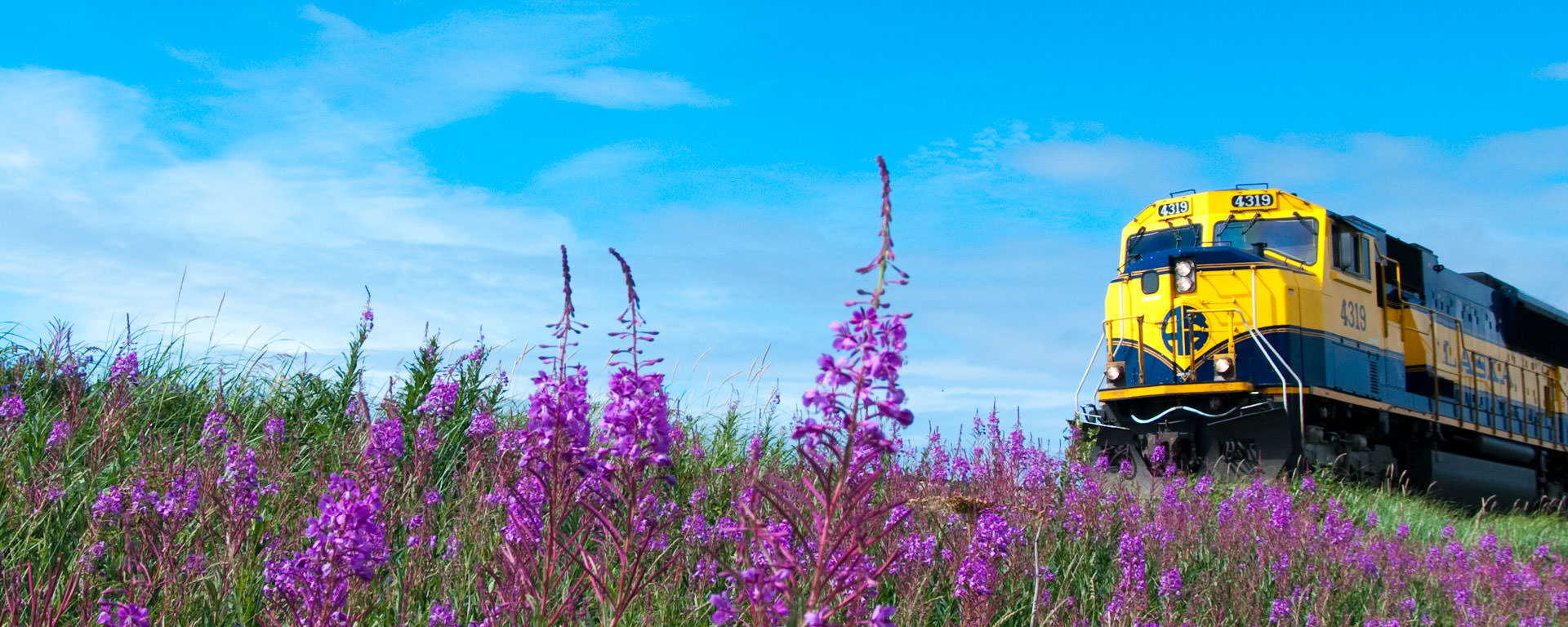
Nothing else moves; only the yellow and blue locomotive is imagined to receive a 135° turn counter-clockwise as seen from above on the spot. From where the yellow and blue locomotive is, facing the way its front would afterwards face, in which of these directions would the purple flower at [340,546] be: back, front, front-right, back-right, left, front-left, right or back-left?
right

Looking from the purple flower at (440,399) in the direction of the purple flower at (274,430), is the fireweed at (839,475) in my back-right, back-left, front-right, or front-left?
front-left

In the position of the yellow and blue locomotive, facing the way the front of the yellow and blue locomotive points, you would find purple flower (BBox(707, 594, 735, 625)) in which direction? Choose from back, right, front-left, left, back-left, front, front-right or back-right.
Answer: front-left

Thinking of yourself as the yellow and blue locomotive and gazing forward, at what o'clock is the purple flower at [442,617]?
The purple flower is roughly at 11 o'clock from the yellow and blue locomotive.

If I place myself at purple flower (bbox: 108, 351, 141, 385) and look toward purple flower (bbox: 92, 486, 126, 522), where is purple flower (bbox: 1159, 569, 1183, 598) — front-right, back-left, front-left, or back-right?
front-left

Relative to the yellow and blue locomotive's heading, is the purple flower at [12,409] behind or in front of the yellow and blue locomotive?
in front

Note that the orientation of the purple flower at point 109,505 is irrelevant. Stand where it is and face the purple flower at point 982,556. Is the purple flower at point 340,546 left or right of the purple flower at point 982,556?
right

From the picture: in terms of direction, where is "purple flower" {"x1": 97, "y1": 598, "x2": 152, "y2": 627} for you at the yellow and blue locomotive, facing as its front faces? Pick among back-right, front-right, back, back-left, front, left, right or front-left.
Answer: front-left

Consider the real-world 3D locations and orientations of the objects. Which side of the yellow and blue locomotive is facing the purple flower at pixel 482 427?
front

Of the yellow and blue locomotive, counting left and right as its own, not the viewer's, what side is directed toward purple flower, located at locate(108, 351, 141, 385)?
front

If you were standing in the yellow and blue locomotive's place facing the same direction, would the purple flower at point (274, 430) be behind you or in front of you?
in front

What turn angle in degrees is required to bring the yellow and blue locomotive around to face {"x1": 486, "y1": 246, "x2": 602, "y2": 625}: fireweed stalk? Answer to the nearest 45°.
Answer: approximately 45° to its left

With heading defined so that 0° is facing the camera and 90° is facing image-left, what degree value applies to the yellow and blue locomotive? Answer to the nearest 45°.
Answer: approximately 45°
